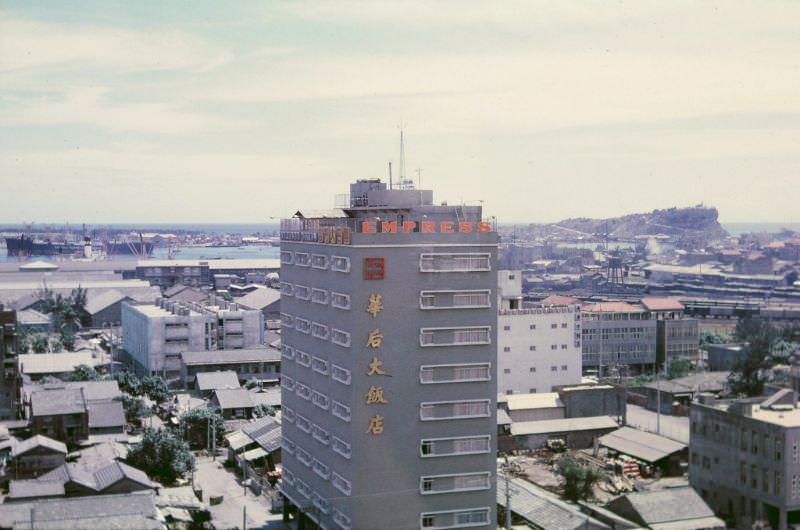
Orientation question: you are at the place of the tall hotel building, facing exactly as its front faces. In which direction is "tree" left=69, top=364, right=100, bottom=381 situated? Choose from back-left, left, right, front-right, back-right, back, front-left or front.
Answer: back-right

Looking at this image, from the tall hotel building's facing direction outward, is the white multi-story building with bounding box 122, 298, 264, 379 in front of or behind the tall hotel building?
behind

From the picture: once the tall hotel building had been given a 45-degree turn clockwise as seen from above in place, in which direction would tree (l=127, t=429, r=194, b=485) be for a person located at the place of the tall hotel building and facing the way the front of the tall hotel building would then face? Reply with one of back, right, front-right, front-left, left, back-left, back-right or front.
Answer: right

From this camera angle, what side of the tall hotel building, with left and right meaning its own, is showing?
front

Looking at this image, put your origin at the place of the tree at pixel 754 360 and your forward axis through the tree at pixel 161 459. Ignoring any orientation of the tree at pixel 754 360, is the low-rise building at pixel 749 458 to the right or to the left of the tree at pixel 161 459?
left

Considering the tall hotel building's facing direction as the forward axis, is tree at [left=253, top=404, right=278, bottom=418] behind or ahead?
behind

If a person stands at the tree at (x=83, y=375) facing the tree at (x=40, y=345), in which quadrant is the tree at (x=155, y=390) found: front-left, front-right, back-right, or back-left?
back-right

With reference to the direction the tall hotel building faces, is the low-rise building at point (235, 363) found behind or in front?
behind

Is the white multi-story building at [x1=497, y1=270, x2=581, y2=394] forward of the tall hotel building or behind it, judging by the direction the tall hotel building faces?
behind
